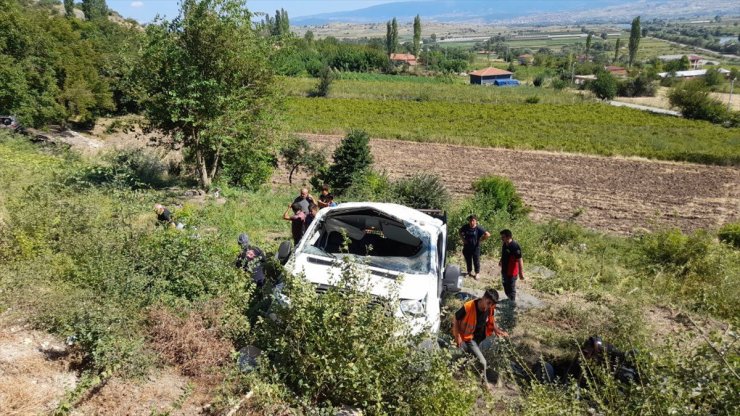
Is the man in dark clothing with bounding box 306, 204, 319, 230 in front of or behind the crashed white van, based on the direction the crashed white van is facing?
behind

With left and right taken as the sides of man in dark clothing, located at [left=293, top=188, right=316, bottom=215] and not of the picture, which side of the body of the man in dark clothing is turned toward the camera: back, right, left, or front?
front

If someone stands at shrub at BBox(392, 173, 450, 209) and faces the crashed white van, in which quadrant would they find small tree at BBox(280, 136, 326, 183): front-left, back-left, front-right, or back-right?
back-right

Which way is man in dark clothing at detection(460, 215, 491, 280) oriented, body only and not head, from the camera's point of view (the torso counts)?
toward the camera

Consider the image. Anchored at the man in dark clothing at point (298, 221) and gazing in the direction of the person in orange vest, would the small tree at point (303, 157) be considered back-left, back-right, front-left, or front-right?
back-left

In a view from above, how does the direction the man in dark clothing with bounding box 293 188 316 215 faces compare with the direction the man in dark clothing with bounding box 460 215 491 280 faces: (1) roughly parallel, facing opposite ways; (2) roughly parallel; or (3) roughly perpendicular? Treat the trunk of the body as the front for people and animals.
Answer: roughly parallel

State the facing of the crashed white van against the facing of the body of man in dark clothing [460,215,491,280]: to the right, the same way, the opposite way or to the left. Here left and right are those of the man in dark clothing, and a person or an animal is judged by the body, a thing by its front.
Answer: the same way

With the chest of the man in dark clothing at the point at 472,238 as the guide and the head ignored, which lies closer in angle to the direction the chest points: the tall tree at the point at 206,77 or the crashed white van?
the crashed white van

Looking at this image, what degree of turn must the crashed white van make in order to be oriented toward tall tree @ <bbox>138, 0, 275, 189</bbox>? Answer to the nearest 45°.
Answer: approximately 135° to its right

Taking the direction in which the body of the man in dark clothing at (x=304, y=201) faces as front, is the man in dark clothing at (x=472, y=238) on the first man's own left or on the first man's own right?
on the first man's own left

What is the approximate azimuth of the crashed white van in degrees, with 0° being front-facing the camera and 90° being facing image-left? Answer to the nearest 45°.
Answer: approximately 0°
